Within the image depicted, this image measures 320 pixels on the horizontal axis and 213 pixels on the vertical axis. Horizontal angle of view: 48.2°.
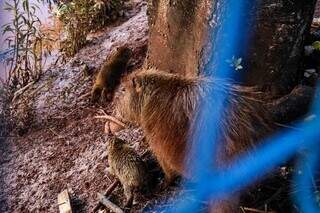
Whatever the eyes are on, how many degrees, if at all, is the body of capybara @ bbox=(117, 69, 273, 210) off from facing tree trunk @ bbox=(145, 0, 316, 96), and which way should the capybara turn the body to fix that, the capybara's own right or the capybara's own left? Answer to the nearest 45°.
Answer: approximately 135° to the capybara's own right

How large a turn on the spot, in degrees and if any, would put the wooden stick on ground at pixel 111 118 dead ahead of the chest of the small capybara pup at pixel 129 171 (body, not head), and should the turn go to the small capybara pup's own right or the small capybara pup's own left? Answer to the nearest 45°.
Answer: approximately 45° to the small capybara pup's own right

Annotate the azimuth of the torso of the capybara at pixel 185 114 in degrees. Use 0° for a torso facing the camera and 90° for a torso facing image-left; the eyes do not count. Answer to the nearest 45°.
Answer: approximately 90°

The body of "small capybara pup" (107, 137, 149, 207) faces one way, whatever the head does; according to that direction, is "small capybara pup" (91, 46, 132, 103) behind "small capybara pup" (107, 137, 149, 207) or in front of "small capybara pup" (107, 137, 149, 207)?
in front

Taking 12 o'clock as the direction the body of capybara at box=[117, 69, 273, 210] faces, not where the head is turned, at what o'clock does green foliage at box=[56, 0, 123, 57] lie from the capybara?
The green foliage is roughly at 2 o'clock from the capybara.

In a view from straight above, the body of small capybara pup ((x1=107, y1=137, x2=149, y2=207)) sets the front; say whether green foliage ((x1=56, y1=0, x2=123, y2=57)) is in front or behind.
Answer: in front

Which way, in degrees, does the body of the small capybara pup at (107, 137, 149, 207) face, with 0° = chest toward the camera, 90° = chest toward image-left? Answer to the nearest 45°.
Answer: approximately 135°
